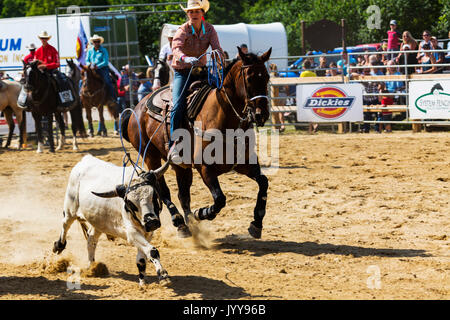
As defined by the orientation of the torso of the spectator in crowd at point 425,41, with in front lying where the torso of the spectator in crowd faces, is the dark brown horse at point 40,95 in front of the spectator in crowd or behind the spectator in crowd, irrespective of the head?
in front

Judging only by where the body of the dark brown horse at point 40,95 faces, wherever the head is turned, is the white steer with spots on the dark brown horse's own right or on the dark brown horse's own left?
on the dark brown horse's own left

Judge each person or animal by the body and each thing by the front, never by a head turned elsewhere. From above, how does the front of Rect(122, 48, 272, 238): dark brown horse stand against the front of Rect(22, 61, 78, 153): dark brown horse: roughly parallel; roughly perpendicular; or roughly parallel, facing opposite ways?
roughly perpendicular

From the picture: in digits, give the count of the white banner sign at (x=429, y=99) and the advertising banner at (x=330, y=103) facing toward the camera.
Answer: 2

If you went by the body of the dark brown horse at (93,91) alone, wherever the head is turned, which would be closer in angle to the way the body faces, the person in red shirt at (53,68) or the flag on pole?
the person in red shirt

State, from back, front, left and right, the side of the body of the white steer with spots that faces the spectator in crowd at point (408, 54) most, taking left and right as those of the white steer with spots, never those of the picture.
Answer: left

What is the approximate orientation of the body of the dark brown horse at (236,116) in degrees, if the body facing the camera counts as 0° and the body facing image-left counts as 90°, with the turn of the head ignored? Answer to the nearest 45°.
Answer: approximately 315°

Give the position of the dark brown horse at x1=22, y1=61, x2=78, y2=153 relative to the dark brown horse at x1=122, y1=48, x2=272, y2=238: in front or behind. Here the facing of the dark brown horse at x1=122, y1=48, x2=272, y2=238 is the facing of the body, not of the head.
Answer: behind

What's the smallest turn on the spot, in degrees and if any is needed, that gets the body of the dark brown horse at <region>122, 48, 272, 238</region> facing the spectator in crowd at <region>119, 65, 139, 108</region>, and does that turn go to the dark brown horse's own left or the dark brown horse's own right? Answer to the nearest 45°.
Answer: approximately 135° to the dark brown horse's own left
